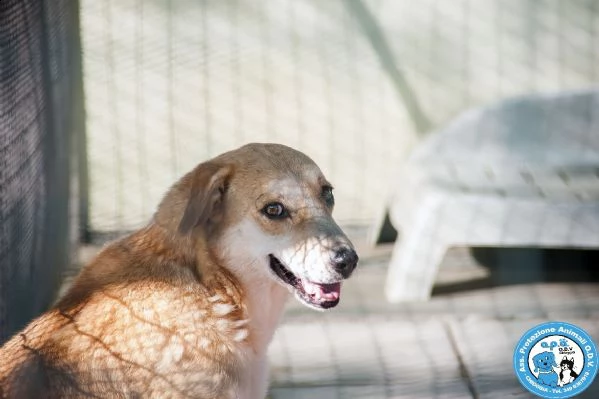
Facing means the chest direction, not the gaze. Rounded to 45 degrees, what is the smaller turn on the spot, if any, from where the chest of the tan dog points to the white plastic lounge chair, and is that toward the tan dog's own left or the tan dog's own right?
approximately 45° to the tan dog's own left

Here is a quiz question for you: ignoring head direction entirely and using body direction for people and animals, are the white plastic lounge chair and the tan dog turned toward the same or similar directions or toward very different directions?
very different directions

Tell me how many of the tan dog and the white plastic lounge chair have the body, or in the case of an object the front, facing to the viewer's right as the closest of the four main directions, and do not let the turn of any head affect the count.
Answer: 1

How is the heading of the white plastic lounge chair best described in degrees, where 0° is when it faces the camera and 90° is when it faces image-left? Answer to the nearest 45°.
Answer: approximately 90°

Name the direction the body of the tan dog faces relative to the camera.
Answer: to the viewer's right
